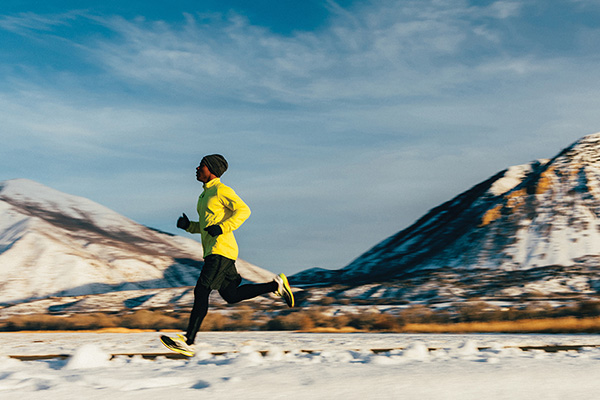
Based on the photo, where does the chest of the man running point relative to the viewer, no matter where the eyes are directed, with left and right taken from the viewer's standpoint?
facing to the left of the viewer

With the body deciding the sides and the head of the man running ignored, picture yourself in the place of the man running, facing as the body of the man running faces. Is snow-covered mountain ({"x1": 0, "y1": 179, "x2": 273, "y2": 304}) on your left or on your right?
on your right

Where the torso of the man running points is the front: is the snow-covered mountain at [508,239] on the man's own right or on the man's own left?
on the man's own right

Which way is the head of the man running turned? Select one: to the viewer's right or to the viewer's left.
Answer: to the viewer's left
